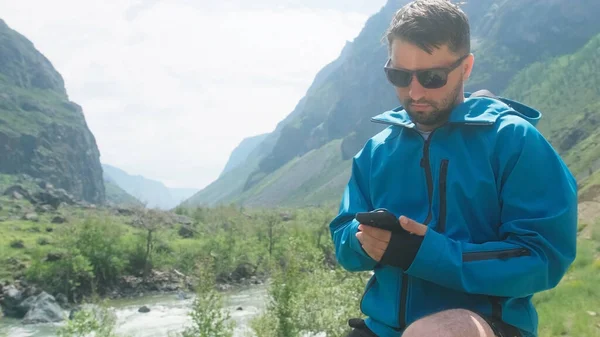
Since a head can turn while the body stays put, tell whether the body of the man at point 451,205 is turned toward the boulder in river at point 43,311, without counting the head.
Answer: no

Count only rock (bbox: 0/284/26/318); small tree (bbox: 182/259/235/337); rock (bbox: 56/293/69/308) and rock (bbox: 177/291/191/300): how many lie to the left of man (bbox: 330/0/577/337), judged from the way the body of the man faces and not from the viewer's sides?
0

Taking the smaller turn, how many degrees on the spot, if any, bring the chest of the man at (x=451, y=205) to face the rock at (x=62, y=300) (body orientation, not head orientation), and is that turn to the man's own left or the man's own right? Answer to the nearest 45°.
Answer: approximately 90° to the man's own right

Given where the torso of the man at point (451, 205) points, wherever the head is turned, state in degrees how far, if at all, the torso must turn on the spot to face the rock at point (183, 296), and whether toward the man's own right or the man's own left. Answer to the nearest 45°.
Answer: approximately 90° to the man's own right

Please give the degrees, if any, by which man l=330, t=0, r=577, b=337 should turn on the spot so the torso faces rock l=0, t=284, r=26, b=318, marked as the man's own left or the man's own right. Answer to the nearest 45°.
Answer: approximately 90° to the man's own right

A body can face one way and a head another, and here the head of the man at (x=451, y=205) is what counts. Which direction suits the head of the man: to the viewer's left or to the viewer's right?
to the viewer's left

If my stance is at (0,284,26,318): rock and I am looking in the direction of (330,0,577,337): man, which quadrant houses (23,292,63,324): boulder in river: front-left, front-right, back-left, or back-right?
front-left

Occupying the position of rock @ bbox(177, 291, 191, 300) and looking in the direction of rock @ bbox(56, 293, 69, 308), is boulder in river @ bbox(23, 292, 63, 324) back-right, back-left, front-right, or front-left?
front-left

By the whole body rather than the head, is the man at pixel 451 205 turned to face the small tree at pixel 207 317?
no

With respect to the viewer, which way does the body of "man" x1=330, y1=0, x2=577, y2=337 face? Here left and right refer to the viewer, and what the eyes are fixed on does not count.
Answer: facing the viewer and to the left of the viewer

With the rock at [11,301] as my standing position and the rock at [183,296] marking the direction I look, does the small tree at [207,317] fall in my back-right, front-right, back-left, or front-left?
front-right
